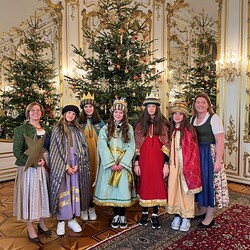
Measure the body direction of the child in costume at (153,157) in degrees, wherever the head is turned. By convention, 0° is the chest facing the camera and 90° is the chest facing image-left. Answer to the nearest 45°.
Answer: approximately 0°

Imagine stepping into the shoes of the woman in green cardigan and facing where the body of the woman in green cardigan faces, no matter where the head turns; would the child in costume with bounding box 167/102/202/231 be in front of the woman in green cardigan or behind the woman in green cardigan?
in front

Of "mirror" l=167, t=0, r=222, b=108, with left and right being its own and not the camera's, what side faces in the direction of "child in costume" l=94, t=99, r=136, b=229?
front

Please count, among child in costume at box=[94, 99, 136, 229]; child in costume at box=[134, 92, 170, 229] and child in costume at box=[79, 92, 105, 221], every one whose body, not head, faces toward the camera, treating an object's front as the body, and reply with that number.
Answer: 3

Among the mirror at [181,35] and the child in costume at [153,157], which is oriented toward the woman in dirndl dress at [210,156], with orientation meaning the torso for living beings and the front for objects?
the mirror

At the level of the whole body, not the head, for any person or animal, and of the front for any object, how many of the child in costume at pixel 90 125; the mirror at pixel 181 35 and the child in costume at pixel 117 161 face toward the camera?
3

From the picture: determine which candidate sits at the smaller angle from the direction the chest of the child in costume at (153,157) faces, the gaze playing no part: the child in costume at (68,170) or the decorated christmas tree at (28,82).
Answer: the child in costume
